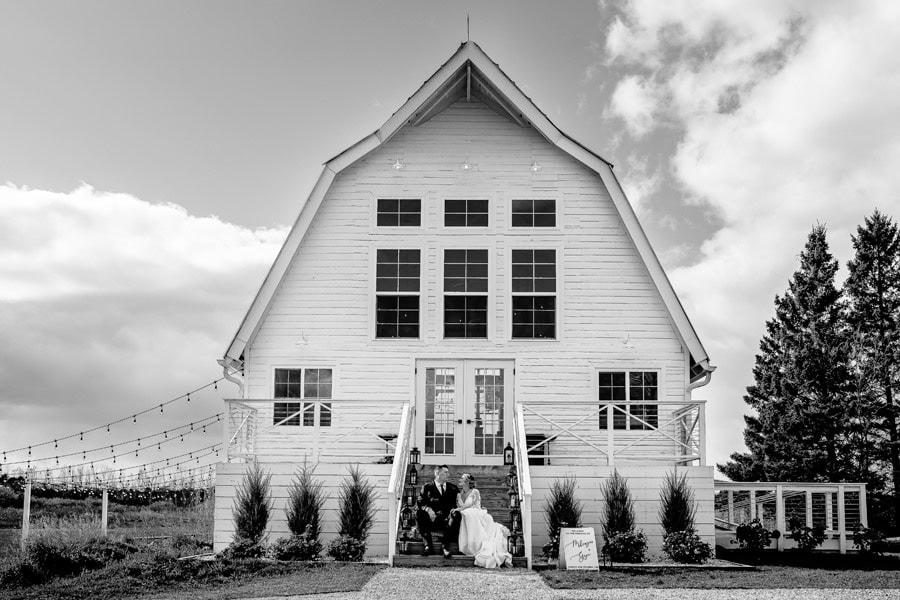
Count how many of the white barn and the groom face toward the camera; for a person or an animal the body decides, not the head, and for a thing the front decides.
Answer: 2

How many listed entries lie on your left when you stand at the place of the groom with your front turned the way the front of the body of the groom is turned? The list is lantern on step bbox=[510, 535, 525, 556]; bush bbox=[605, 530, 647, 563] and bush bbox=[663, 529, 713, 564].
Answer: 3

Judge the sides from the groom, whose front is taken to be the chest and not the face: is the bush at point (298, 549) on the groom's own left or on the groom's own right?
on the groom's own right

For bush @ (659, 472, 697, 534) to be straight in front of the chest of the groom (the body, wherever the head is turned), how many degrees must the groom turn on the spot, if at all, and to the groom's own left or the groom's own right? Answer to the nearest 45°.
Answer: approximately 90° to the groom's own left

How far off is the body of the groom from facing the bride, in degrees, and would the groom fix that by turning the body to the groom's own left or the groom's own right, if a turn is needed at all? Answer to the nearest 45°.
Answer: approximately 45° to the groom's own left

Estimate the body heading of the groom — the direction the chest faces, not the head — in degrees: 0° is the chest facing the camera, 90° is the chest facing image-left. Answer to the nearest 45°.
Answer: approximately 0°

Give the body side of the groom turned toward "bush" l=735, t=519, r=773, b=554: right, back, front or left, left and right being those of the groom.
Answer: left
